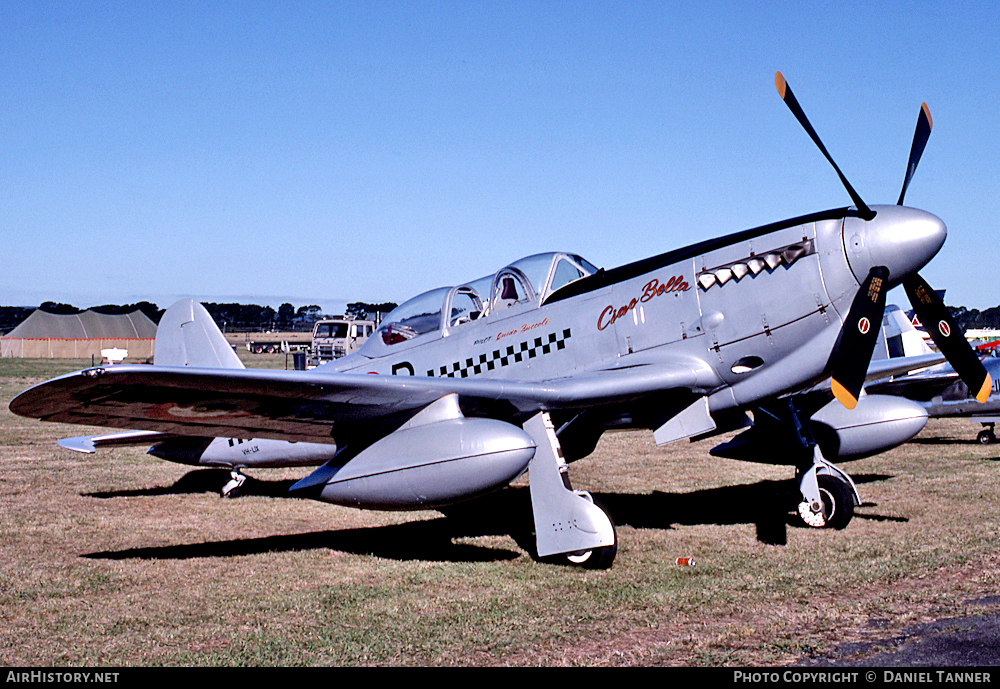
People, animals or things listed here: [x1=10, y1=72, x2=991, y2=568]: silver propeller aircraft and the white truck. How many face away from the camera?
0

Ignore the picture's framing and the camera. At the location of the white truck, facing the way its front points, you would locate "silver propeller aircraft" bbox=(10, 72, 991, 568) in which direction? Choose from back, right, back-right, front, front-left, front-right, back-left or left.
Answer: front-left

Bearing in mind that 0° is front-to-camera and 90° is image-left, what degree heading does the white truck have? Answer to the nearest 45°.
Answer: approximately 45°

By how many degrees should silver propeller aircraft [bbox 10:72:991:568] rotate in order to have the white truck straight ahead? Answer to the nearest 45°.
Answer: approximately 135° to its left

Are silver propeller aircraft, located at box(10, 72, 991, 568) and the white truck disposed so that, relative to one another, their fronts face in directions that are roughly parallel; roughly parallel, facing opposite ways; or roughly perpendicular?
roughly perpendicular
